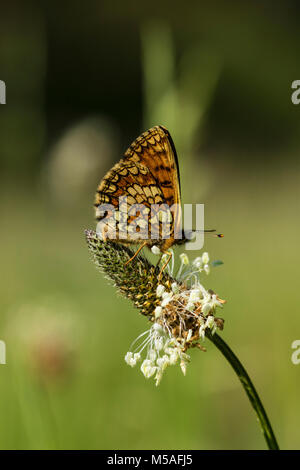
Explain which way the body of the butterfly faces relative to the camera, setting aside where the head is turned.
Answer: to the viewer's right
